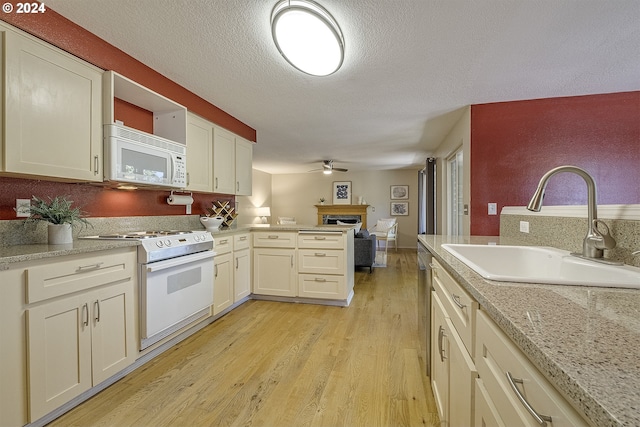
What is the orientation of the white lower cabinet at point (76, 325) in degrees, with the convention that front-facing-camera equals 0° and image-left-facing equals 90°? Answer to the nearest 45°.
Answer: approximately 315°

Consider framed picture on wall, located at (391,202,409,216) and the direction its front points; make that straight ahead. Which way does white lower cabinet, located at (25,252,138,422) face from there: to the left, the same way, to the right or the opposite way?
to the left

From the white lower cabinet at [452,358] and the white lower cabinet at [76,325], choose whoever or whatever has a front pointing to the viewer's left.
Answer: the white lower cabinet at [452,358]

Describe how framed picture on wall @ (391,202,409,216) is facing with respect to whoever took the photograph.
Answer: facing the viewer

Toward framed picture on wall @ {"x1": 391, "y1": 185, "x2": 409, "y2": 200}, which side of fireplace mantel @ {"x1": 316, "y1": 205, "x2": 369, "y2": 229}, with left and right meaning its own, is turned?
left

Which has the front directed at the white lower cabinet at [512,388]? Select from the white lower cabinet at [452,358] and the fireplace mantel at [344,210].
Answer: the fireplace mantel

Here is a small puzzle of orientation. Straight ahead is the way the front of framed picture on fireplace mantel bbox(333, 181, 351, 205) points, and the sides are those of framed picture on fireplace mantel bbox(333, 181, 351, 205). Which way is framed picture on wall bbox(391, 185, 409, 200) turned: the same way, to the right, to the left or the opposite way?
the same way

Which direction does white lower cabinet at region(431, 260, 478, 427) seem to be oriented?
to the viewer's left

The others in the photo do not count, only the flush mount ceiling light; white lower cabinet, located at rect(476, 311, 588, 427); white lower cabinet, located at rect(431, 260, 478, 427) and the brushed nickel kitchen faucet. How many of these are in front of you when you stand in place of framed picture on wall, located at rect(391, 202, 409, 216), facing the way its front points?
4

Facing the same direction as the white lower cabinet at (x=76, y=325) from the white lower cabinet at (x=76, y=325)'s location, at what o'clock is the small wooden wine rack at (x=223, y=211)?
The small wooden wine rack is roughly at 9 o'clock from the white lower cabinet.

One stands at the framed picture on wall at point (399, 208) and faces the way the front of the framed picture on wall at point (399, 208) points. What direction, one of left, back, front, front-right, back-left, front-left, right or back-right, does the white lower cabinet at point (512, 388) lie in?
front

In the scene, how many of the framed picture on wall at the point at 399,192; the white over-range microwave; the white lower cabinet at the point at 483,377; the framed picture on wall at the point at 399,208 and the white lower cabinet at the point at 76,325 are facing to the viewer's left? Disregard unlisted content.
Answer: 1

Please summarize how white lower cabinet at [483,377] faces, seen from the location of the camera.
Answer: facing to the left of the viewer

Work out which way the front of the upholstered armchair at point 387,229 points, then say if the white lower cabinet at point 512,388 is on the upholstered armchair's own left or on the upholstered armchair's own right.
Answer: on the upholstered armchair's own left

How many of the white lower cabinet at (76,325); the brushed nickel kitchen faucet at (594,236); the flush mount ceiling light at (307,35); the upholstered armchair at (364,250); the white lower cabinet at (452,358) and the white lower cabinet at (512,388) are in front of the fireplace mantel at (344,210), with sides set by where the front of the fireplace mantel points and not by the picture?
6

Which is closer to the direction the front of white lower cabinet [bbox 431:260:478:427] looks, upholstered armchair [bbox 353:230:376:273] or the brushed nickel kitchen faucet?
the upholstered armchair

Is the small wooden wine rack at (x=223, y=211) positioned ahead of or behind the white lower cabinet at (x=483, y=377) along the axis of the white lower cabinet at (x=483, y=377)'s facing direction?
ahead

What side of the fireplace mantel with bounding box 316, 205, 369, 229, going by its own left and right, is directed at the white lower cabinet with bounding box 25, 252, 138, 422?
front

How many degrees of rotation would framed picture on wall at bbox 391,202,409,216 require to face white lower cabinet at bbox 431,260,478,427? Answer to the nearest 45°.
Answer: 0° — it already faces it

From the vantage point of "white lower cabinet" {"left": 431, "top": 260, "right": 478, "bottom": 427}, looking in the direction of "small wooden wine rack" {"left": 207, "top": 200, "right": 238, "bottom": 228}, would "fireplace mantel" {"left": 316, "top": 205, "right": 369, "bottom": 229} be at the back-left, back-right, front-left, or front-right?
front-right

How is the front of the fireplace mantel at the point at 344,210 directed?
toward the camera
